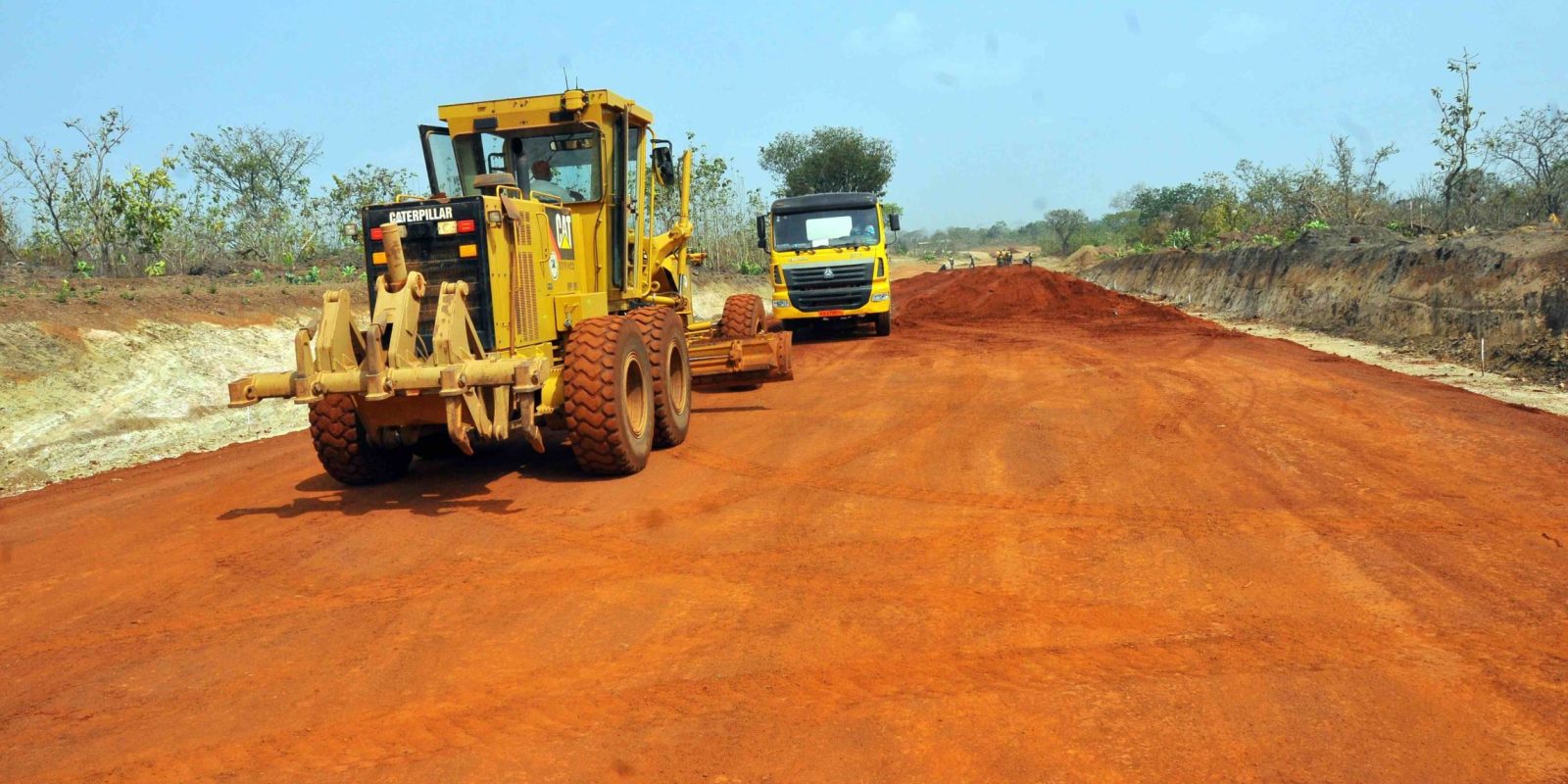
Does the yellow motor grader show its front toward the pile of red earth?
yes

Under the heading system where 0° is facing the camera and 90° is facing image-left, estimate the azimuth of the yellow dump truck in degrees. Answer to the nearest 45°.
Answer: approximately 0°

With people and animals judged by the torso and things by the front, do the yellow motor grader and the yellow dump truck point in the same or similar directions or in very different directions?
very different directions

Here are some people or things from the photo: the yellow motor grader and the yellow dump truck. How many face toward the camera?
1

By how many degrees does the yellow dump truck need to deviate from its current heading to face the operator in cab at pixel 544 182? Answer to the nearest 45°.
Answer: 0° — it already faces them

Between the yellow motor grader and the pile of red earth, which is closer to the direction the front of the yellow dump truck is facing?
the yellow motor grader

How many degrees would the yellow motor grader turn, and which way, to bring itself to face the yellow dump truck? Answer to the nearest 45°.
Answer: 0° — it already faces it

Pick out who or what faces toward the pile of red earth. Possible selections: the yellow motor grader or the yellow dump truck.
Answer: the yellow motor grader

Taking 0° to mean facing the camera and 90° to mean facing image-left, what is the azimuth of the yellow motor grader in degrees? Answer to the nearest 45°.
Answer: approximately 225°

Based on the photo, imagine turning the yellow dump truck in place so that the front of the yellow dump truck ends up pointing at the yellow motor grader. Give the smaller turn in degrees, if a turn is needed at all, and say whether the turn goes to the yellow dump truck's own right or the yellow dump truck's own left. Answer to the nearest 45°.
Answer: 0° — it already faces it
